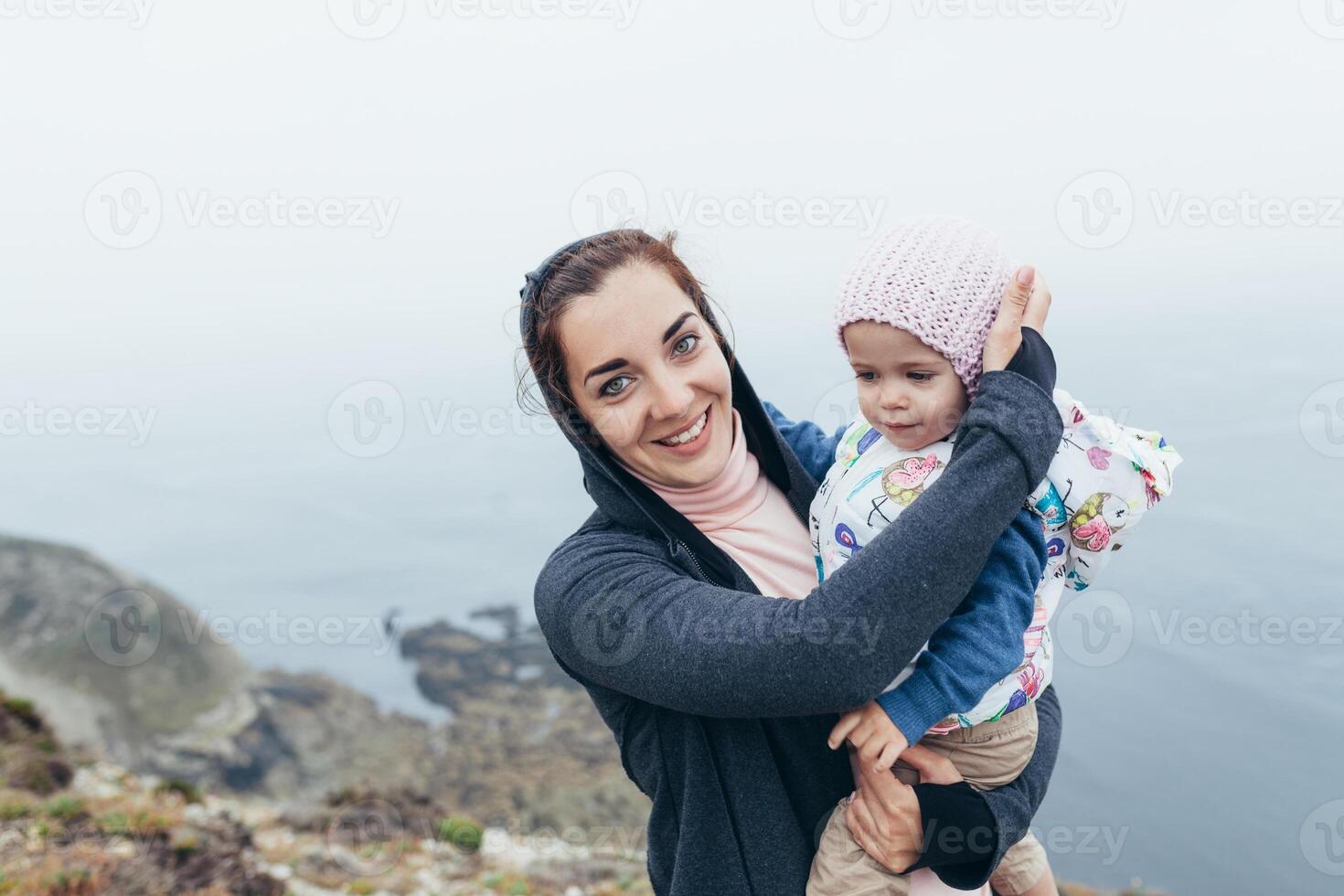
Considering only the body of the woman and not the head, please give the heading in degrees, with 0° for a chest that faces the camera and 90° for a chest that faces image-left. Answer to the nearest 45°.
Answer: approximately 315°

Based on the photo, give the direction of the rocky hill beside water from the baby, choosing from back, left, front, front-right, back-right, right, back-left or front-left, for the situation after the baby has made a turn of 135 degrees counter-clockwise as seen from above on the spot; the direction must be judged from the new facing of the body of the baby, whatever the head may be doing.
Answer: back-left

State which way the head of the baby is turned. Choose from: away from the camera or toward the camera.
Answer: toward the camera

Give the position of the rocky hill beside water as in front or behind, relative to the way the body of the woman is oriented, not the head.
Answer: behind

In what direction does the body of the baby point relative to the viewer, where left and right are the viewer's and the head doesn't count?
facing the viewer and to the left of the viewer
